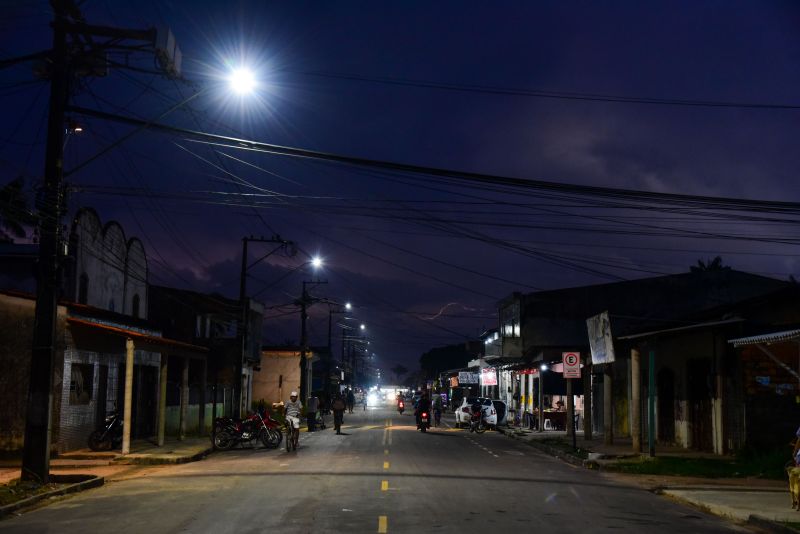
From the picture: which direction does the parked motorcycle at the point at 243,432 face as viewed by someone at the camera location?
facing to the right of the viewer

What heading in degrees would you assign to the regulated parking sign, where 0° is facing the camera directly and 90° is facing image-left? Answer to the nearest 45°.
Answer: approximately 0°

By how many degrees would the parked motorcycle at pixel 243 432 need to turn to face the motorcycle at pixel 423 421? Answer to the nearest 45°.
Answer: approximately 45° to its left

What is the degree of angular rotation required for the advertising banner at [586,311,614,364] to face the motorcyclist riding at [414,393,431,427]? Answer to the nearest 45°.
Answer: approximately 135° to its right

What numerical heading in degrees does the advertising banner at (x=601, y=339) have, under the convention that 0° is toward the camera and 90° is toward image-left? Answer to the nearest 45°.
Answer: approximately 0°
